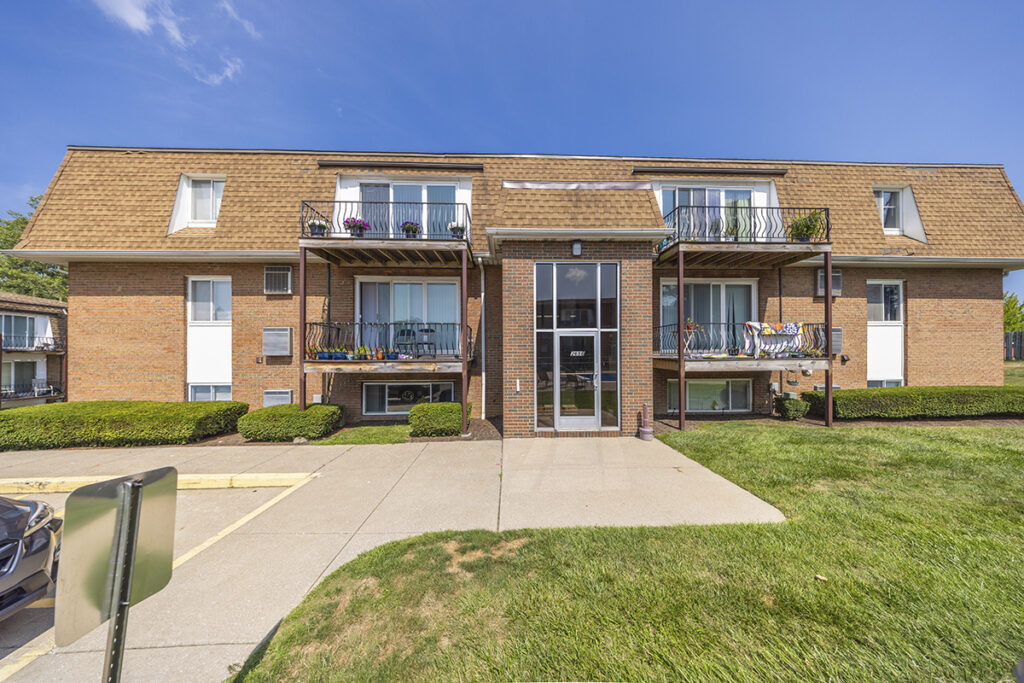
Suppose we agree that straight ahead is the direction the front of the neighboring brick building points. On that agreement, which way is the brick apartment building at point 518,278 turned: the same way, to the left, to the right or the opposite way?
to the right

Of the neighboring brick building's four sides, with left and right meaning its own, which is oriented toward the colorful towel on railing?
front

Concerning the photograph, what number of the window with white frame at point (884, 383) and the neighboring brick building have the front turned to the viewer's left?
0

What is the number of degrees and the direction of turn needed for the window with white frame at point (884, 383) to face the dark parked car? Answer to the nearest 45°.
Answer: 0° — it already faces it

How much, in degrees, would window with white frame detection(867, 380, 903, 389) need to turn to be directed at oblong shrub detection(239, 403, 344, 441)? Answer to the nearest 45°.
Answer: approximately 45° to its right

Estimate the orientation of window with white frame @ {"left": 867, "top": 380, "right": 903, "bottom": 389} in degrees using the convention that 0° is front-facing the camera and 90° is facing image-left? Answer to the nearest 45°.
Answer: approximately 0°

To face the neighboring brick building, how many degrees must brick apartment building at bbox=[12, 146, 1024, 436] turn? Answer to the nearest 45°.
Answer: approximately 90° to its right

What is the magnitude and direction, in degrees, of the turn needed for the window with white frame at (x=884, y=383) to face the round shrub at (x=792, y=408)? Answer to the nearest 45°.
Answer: approximately 45° to its right

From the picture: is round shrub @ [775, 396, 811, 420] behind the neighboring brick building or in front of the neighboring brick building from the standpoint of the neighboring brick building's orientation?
in front

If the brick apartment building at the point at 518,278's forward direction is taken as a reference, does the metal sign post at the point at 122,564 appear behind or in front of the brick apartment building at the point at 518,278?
in front

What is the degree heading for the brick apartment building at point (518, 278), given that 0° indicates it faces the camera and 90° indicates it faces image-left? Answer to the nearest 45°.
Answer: approximately 0°
